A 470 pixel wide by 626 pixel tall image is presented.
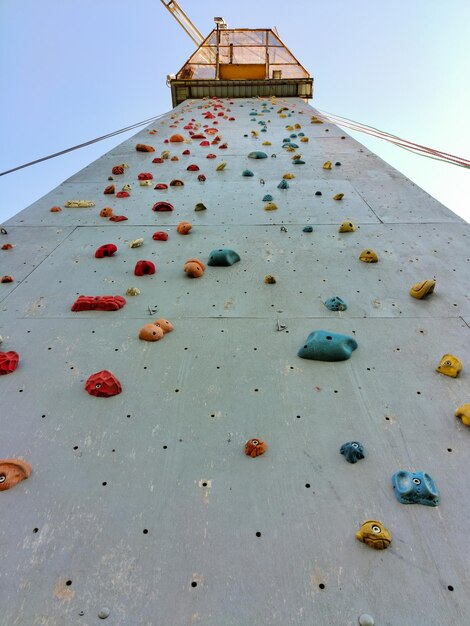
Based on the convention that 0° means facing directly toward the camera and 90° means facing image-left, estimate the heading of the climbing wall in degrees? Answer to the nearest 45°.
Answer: approximately 0°
